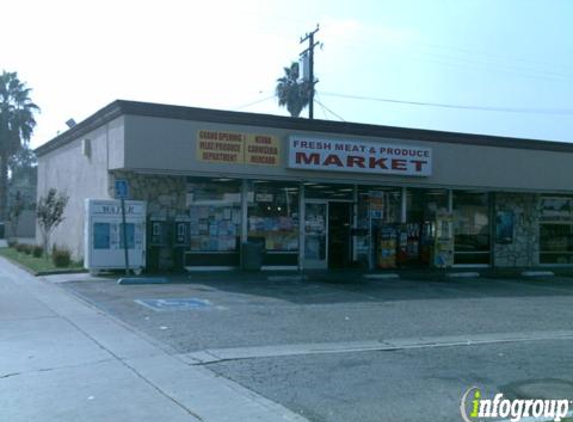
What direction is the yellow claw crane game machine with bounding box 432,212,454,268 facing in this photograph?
toward the camera

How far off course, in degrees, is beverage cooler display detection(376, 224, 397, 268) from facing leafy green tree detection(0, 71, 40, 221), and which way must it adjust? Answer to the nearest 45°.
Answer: approximately 135° to its right

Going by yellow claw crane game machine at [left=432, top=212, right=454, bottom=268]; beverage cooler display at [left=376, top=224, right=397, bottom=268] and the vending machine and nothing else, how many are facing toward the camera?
3

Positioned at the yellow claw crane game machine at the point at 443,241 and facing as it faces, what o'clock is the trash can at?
The trash can is roughly at 2 o'clock from the yellow claw crane game machine.

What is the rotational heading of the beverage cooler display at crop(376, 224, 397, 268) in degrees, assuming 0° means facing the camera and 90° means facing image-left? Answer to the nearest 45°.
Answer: approximately 0°

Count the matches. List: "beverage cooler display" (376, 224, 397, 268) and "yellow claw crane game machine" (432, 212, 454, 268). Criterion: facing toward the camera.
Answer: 2

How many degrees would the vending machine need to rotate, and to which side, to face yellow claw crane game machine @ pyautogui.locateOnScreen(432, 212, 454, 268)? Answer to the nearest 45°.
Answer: approximately 90° to its left

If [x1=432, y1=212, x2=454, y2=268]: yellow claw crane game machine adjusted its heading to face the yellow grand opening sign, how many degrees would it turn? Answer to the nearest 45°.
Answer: approximately 45° to its right

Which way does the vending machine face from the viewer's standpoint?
toward the camera

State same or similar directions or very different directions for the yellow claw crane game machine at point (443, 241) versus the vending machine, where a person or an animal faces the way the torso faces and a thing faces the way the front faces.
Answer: same or similar directions

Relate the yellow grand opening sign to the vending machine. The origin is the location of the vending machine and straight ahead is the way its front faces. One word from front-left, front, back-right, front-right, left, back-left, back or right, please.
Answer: left
